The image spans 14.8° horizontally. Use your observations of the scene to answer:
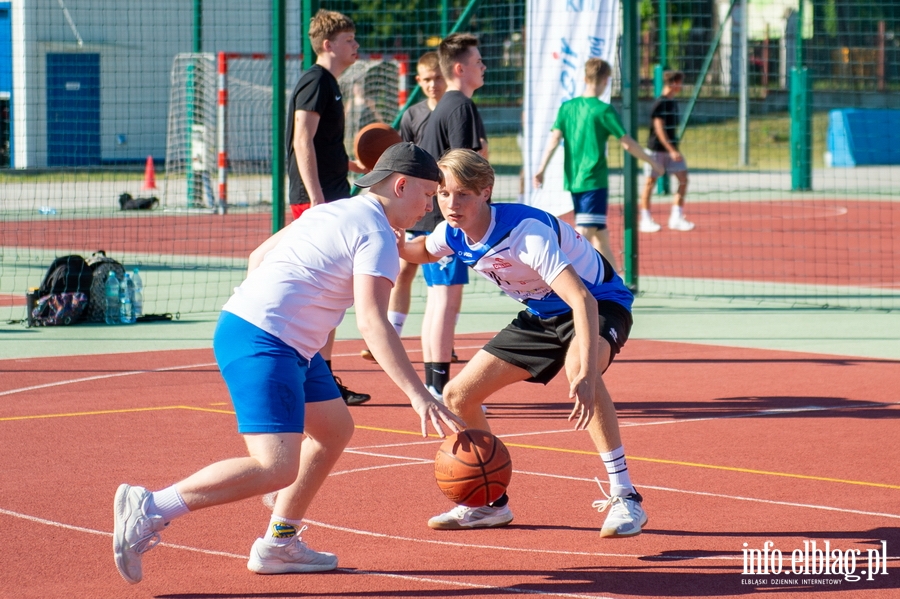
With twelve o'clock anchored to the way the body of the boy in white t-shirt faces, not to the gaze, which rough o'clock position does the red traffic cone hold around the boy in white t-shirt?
The red traffic cone is roughly at 9 o'clock from the boy in white t-shirt.

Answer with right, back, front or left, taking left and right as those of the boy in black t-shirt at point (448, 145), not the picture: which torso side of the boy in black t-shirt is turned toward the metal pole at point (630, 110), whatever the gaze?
left

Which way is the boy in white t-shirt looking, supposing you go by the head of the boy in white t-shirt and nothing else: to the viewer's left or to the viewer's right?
to the viewer's right

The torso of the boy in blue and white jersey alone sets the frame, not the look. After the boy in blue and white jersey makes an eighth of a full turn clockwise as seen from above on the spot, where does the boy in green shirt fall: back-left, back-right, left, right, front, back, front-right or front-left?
right

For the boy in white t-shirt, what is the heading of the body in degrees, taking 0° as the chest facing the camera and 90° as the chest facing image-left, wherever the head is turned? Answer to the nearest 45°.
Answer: approximately 270°

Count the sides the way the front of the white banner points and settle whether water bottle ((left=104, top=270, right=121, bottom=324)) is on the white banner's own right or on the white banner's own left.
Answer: on the white banner's own right

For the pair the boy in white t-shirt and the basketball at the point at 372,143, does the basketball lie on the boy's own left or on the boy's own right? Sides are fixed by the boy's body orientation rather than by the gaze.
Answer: on the boy's own left
